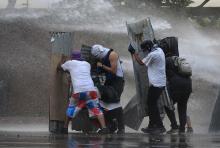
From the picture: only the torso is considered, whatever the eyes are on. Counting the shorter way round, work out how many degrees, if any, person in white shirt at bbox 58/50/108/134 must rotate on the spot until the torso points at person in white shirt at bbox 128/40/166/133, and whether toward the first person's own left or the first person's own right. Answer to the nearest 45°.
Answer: approximately 135° to the first person's own right

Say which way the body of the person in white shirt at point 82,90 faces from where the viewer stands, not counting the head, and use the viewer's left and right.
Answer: facing away from the viewer and to the left of the viewer
